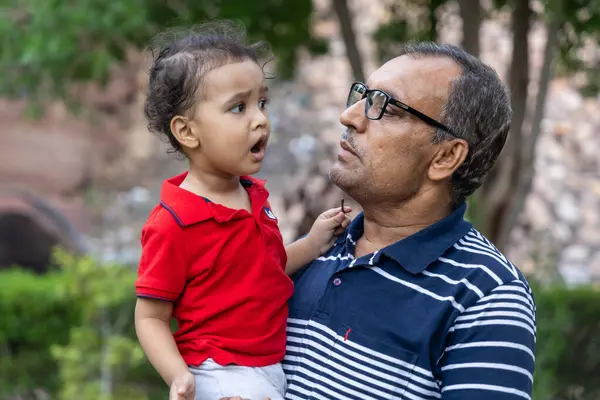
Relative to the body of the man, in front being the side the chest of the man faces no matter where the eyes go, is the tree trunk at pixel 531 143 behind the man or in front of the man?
behind

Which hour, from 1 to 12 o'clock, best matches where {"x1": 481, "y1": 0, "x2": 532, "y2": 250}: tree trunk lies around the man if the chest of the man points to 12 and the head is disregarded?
The tree trunk is roughly at 5 o'clock from the man.

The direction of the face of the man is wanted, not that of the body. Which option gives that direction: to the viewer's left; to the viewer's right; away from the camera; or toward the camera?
to the viewer's left

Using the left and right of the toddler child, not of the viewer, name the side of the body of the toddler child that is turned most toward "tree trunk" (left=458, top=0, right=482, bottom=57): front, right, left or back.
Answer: left

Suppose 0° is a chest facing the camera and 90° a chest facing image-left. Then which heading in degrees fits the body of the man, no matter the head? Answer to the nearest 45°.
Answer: approximately 45°

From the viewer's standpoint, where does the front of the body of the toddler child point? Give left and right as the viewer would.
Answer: facing the viewer and to the right of the viewer

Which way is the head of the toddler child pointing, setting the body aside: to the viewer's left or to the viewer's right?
to the viewer's right

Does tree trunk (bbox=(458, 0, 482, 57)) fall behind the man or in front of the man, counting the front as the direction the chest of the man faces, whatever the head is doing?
behind
